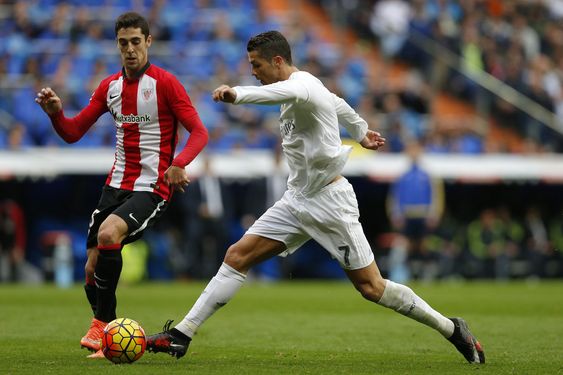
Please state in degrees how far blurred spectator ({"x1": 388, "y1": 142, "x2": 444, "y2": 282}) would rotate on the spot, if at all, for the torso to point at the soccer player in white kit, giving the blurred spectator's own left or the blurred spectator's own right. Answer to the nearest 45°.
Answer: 0° — they already face them

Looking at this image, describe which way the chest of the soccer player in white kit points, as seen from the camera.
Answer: to the viewer's left

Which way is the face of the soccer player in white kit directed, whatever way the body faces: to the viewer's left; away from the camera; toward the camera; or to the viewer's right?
to the viewer's left

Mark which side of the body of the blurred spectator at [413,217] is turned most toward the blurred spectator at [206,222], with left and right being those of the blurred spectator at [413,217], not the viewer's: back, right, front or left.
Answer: right

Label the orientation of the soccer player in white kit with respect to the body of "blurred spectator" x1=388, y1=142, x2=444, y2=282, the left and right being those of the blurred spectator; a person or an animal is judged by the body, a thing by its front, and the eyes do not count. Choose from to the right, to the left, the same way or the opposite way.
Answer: to the right

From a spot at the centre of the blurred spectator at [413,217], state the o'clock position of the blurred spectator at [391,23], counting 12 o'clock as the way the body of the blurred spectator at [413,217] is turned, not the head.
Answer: the blurred spectator at [391,23] is roughly at 6 o'clock from the blurred spectator at [413,217].

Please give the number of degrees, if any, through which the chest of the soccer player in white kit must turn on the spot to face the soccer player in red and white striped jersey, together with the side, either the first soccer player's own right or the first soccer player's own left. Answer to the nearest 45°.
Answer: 0° — they already face them

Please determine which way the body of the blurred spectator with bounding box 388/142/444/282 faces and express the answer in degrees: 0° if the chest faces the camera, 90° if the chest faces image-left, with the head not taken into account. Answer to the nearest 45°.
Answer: approximately 0°
